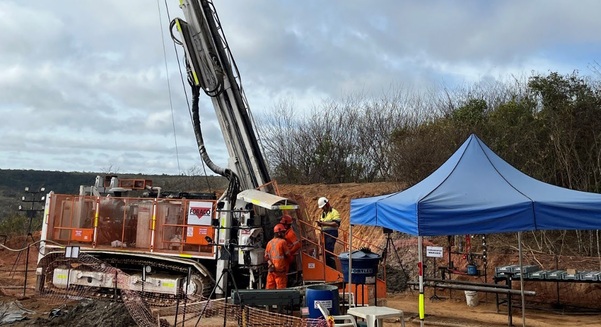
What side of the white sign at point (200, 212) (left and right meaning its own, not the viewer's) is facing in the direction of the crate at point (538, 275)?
left

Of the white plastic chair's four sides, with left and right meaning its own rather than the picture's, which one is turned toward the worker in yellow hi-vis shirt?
left

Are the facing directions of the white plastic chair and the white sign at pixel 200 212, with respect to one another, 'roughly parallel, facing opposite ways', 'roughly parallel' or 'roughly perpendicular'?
roughly perpendicular

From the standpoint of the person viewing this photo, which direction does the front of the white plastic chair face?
facing to the right of the viewer

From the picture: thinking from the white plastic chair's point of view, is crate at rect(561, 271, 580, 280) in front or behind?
in front

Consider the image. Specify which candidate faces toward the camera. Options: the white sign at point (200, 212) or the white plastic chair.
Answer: the white sign

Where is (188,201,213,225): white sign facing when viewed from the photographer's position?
facing the viewer
